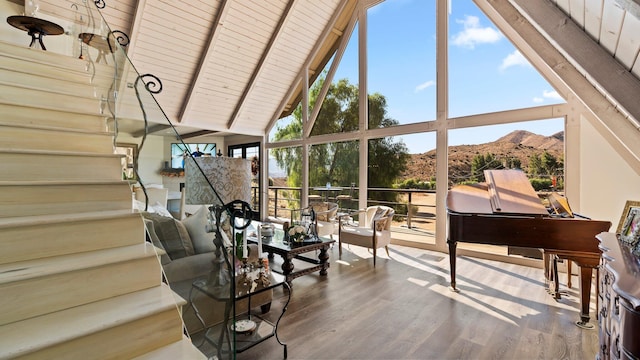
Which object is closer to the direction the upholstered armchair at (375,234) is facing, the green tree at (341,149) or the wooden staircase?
the wooden staircase

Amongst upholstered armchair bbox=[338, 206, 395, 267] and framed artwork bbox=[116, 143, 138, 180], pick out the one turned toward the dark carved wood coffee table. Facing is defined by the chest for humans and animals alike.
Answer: the upholstered armchair

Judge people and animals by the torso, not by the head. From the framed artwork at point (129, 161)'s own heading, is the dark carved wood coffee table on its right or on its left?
on its left

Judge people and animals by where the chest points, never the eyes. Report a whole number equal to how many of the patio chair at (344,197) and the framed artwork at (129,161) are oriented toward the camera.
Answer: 1

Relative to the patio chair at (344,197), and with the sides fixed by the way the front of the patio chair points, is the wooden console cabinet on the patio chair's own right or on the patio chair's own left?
on the patio chair's own left
